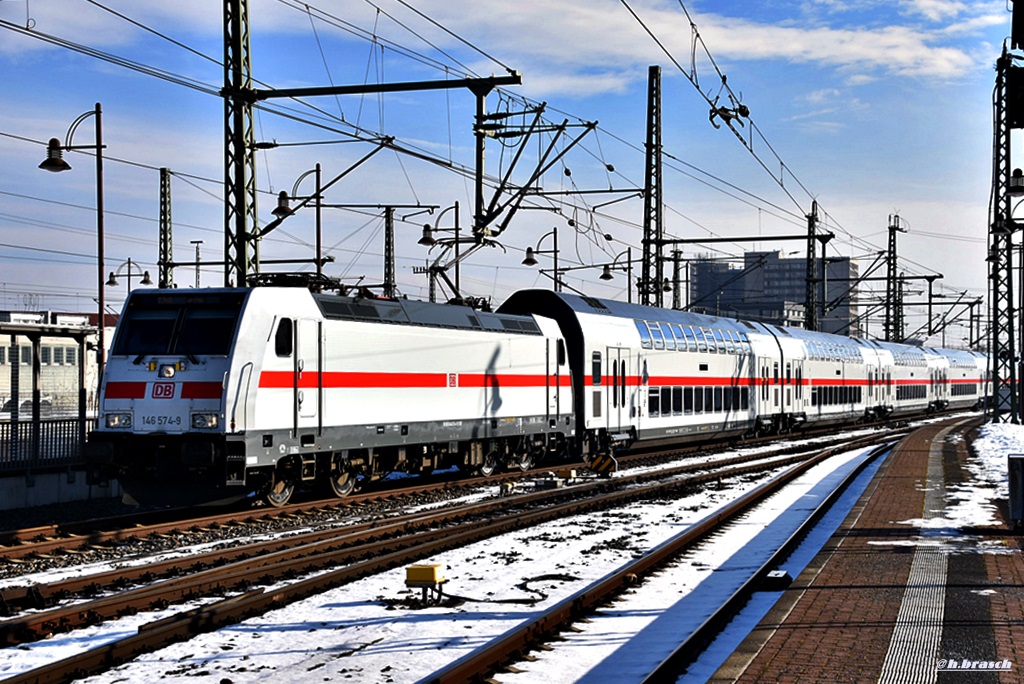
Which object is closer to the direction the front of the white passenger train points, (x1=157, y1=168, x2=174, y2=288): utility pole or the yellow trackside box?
the yellow trackside box

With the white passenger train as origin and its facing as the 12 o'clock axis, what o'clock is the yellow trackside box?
The yellow trackside box is roughly at 10 o'clock from the white passenger train.

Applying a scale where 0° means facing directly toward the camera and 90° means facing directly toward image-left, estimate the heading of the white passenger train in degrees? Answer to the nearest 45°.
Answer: approximately 45°

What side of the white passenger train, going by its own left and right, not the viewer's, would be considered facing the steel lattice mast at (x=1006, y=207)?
back
